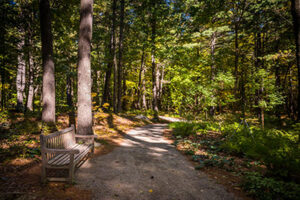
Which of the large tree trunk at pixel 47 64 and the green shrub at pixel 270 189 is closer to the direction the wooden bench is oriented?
the green shrub

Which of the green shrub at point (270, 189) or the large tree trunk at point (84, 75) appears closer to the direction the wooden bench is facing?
the green shrub

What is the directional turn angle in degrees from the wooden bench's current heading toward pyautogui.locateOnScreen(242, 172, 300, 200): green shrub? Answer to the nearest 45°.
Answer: approximately 45° to its right

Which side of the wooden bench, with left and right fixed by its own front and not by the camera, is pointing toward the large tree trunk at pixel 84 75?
left

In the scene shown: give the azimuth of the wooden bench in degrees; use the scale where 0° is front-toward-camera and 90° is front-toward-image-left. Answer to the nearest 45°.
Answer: approximately 270°

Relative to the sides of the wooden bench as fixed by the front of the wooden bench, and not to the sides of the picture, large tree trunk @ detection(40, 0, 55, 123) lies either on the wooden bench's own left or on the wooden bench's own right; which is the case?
on the wooden bench's own left
